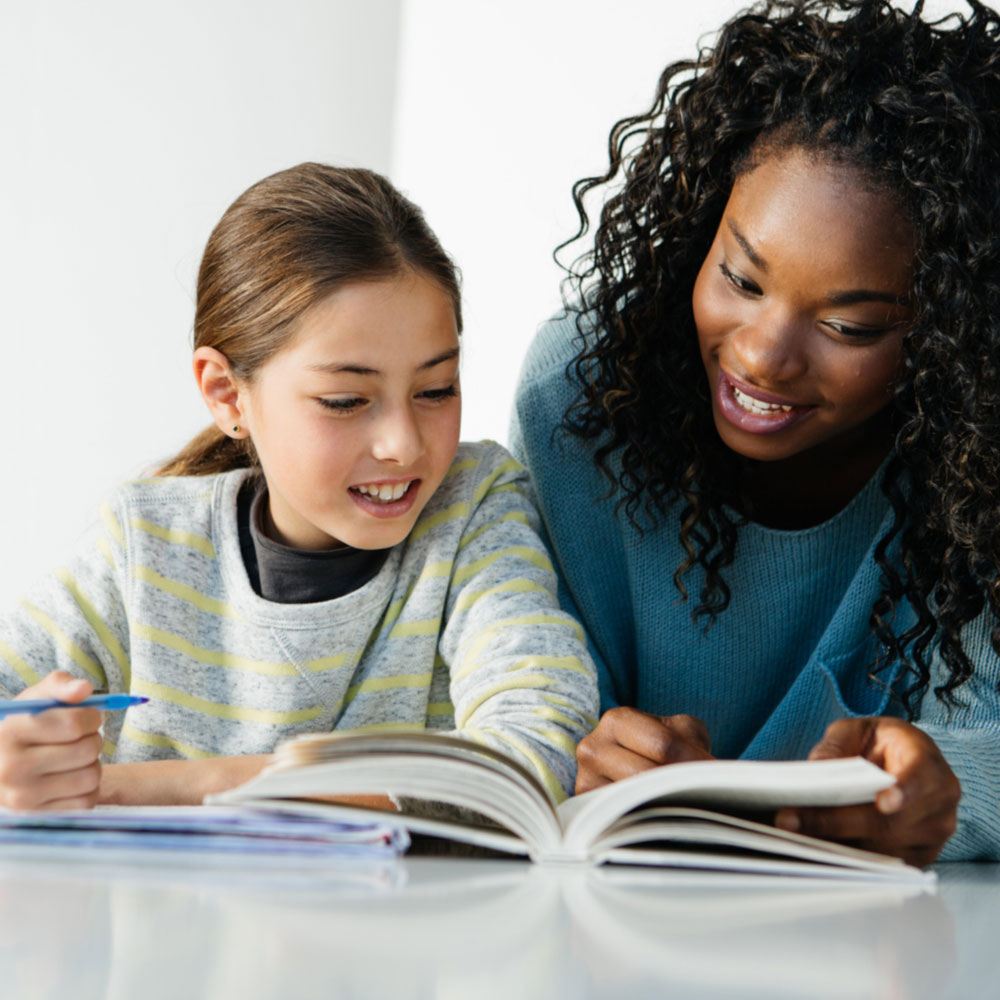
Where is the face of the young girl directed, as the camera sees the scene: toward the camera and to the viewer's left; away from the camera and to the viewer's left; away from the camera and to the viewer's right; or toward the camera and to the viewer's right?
toward the camera and to the viewer's right

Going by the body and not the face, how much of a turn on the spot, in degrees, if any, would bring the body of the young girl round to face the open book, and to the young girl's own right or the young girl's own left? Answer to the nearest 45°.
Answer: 0° — they already face it

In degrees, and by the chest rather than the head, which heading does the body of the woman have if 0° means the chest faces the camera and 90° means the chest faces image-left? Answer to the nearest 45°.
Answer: approximately 0°

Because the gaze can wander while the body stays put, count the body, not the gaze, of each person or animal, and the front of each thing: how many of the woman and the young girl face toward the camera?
2

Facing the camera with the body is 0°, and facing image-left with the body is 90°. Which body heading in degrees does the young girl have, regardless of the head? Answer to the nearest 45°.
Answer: approximately 0°
